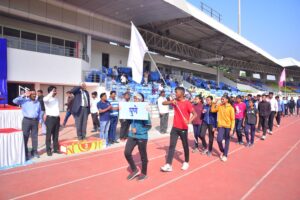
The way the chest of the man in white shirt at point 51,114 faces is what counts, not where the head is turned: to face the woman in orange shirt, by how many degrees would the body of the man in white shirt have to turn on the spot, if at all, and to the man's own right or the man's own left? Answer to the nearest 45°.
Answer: approximately 45° to the man's own left

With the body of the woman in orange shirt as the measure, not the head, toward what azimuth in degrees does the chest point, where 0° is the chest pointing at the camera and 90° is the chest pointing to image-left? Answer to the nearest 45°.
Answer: approximately 45°

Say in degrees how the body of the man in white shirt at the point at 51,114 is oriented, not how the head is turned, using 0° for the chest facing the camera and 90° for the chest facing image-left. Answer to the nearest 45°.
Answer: approximately 315°

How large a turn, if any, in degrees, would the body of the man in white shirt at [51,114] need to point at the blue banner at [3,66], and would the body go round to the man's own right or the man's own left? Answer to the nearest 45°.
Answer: approximately 135° to the man's own left

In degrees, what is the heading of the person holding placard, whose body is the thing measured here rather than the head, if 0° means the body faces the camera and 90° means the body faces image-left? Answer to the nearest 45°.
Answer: approximately 45°
